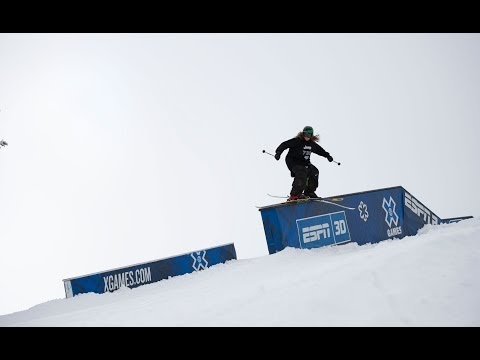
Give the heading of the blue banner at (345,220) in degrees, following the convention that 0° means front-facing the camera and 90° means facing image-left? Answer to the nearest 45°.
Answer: approximately 0°

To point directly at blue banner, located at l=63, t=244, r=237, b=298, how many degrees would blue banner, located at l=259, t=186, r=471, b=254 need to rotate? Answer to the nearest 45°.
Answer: approximately 45° to its right
